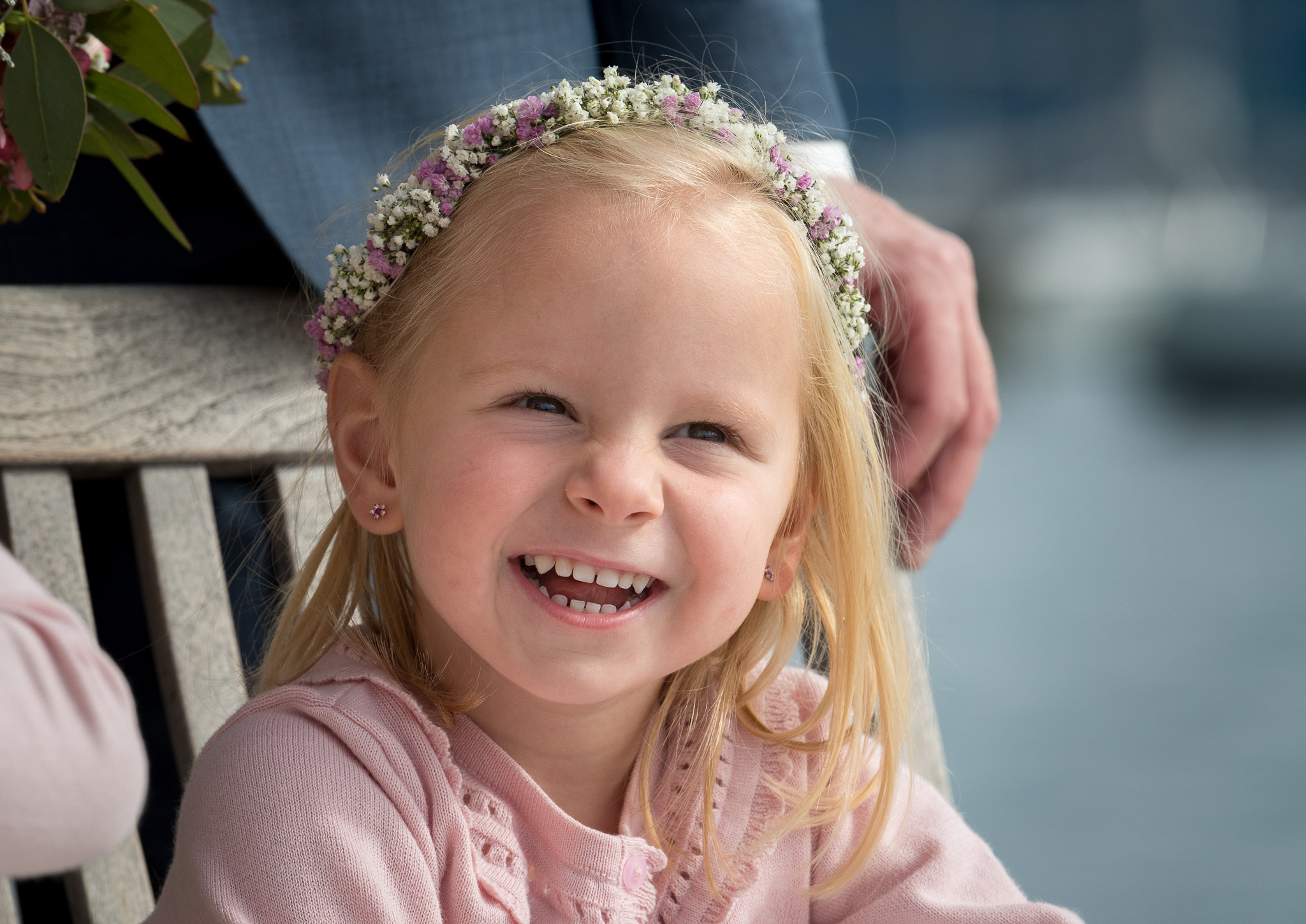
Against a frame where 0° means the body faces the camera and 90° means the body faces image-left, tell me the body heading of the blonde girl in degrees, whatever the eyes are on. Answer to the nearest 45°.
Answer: approximately 0°

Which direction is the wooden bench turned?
toward the camera

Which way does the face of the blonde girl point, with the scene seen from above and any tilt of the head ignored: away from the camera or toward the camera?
toward the camera
